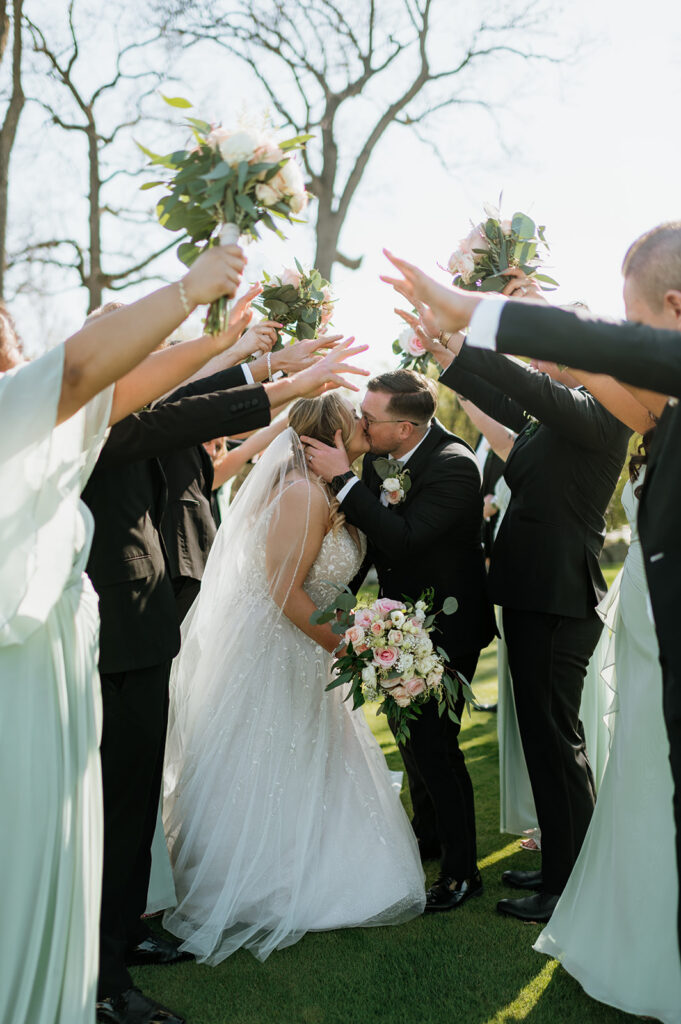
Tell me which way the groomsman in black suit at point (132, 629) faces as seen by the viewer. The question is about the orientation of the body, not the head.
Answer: to the viewer's right

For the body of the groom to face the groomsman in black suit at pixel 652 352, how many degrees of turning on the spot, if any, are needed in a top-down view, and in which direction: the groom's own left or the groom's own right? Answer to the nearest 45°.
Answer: approximately 90° to the groom's own left

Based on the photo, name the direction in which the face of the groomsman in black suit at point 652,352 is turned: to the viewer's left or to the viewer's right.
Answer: to the viewer's left

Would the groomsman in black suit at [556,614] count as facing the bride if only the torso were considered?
yes

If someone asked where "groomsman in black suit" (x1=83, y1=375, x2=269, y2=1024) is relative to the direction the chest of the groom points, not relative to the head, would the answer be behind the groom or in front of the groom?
in front

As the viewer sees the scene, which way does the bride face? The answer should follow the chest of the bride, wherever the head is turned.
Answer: to the viewer's right

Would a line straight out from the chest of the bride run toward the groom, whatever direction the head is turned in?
yes

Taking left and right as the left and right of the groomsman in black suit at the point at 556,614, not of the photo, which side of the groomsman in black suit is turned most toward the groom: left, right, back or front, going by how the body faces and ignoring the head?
front

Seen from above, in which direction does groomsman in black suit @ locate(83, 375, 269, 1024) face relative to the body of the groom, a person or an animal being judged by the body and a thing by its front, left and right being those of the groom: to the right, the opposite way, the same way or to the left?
the opposite way

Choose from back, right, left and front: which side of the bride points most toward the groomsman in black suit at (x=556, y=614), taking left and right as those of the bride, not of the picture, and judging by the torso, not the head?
front

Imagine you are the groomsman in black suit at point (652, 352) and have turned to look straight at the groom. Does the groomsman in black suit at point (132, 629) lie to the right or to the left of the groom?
left

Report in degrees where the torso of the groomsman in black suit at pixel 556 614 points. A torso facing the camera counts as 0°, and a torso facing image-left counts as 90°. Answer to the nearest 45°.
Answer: approximately 90°

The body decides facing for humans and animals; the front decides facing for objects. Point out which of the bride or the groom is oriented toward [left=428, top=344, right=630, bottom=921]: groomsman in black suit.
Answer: the bride
